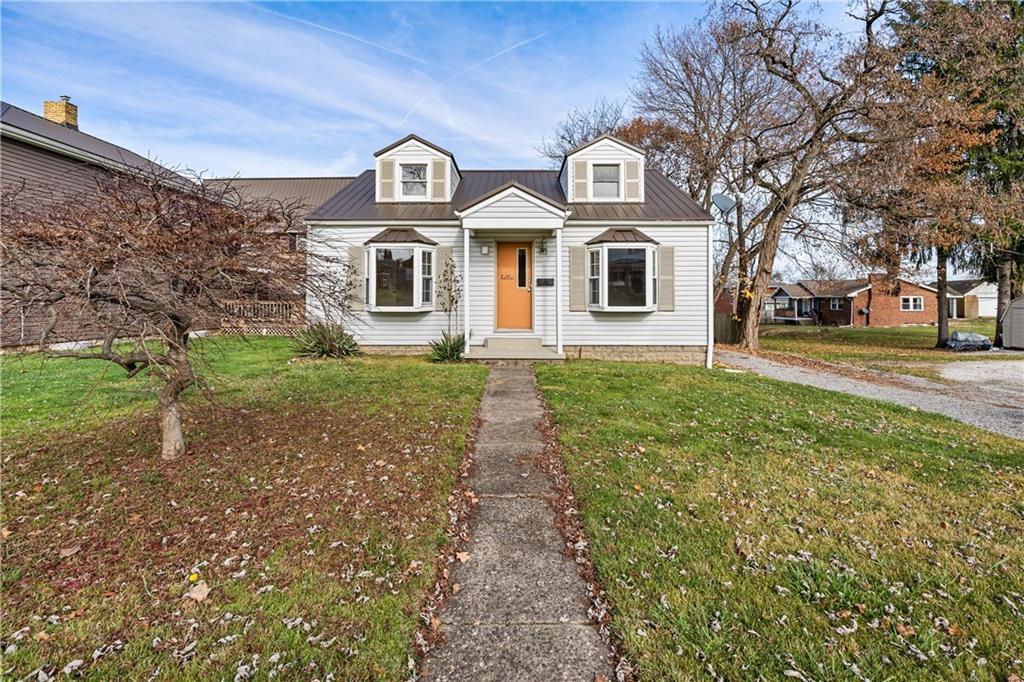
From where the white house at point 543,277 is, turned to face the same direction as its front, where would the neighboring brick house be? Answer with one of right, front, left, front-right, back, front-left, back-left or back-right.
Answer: back-left

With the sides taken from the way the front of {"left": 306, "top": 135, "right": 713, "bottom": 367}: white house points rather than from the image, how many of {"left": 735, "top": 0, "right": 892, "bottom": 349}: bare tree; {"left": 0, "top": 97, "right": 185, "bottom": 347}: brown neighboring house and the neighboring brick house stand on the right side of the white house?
1

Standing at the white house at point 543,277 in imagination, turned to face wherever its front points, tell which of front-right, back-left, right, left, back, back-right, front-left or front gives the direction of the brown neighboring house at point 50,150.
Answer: right

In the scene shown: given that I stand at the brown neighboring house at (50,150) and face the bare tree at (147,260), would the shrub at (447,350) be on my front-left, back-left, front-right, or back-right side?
front-left

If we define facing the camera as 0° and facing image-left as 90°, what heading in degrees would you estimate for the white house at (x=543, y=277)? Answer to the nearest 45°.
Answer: approximately 0°

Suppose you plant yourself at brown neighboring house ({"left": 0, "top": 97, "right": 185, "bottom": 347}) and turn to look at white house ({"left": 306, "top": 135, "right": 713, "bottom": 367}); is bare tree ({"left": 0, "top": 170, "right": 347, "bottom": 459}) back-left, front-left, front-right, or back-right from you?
front-right

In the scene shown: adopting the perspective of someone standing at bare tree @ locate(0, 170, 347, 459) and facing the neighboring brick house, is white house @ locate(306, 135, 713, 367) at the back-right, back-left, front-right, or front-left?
front-left

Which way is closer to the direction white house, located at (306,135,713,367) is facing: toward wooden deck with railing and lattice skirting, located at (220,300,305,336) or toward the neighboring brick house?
the wooden deck with railing and lattice skirting

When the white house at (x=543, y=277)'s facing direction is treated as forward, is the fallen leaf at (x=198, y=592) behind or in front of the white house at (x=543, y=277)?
in front

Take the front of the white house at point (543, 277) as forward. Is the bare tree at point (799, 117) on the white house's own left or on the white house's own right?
on the white house's own left

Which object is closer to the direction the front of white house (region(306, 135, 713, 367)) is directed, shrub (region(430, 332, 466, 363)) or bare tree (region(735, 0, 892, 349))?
the shrub
